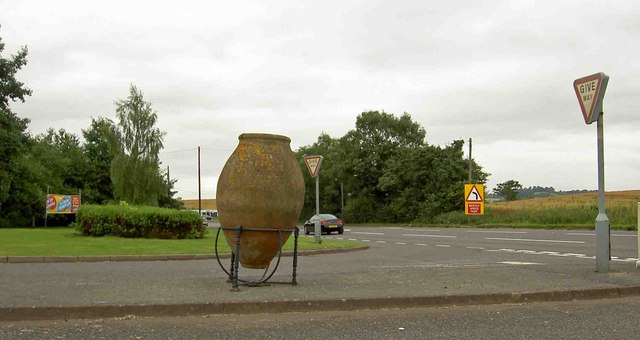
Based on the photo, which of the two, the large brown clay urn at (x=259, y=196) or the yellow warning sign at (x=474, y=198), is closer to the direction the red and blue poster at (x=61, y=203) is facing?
the large brown clay urn

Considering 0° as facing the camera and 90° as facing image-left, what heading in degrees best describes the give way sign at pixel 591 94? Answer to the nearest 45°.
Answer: approximately 45°

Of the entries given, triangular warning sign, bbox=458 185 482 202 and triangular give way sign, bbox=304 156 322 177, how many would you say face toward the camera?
2

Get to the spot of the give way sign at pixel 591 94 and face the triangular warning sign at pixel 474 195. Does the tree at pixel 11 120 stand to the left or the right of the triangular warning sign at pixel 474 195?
left

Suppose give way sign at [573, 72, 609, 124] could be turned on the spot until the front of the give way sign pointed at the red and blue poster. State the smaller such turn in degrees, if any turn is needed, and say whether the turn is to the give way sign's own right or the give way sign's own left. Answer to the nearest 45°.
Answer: approximately 90° to the give way sign's own right
